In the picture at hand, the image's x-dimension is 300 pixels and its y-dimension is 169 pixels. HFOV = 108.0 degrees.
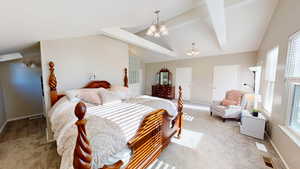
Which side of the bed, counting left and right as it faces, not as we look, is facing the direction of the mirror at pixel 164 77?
left

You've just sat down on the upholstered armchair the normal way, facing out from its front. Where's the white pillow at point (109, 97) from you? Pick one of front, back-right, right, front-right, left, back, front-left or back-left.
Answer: front

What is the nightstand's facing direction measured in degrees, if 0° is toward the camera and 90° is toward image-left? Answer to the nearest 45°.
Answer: approximately 45°

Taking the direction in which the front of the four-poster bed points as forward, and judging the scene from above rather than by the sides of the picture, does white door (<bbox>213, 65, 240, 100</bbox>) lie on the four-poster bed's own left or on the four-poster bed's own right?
on the four-poster bed's own left

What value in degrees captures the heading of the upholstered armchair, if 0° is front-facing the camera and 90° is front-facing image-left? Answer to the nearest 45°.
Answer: approximately 45°

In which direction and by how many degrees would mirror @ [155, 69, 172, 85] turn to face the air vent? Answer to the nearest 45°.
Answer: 0° — it already faces it

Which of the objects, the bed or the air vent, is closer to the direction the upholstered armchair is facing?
the bed

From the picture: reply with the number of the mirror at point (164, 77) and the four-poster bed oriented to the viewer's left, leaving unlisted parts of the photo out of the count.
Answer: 0

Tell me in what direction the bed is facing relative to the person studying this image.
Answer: facing the viewer and to the right of the viewer

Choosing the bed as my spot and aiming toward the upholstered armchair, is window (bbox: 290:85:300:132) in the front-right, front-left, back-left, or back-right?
front-right

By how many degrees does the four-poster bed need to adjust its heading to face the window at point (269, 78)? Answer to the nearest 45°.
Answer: approximately 45° to its left

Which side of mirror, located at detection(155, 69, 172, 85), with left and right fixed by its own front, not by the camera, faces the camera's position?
front

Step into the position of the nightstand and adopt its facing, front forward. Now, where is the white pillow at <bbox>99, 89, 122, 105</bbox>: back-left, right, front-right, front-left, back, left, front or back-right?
front

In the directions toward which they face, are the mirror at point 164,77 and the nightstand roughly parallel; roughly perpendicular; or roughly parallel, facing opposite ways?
roughly perpendicular
